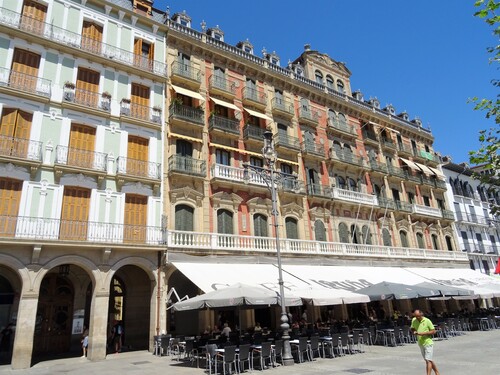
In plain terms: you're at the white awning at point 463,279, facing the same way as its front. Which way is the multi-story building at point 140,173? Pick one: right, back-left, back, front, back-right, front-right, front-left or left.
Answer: right

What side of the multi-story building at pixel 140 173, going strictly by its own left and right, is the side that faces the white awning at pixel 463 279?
left

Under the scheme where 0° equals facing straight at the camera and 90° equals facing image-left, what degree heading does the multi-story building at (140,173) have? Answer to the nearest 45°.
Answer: approximately 315°

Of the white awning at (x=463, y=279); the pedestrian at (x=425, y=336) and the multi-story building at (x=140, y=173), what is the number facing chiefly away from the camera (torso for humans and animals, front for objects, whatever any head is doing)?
0

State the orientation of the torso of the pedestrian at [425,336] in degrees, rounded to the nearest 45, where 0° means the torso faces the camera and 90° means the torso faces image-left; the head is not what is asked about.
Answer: approximately 45°

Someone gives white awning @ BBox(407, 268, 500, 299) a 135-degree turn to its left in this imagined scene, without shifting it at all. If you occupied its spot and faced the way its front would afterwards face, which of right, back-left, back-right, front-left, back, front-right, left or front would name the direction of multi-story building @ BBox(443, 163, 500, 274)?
front

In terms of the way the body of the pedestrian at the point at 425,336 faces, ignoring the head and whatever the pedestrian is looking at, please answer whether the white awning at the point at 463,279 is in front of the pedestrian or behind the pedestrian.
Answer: behind

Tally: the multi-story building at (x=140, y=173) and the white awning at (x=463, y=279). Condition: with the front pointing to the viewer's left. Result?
0

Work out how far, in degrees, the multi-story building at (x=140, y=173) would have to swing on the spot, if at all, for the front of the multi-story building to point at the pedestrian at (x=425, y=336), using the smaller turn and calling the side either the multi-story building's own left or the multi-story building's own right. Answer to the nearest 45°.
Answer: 0° — it already faces them
